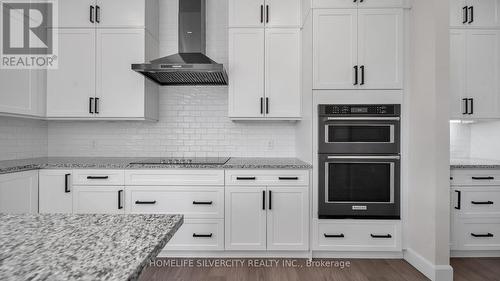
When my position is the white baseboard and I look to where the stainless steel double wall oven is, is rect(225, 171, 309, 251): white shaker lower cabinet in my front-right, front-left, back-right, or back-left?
front-left

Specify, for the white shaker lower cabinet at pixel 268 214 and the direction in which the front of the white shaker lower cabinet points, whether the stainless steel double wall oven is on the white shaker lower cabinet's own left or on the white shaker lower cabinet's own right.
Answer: on the white shaker lower cabinet's own left

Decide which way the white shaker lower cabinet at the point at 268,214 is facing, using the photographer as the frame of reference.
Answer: facing the viewer

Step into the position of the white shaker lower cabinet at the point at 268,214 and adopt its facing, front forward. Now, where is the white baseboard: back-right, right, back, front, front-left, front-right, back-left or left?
left

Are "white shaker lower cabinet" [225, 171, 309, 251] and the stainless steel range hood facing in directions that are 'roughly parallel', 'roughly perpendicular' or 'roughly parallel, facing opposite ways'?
roughly parallel

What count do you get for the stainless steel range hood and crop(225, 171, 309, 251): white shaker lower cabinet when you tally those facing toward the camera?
2

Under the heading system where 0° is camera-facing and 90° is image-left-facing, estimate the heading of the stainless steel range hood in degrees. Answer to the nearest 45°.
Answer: approximately 0°
